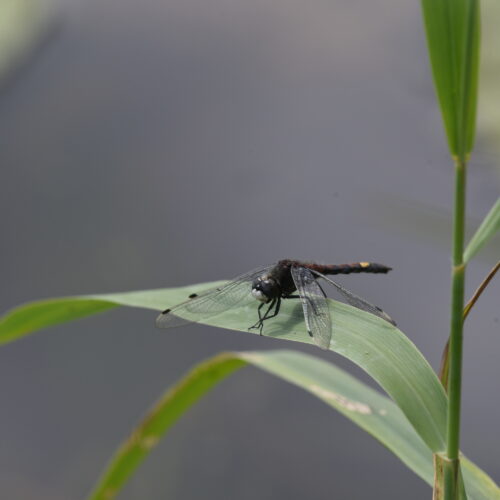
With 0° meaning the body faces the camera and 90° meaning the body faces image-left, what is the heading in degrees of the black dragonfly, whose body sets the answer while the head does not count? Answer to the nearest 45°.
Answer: approximately 45°
